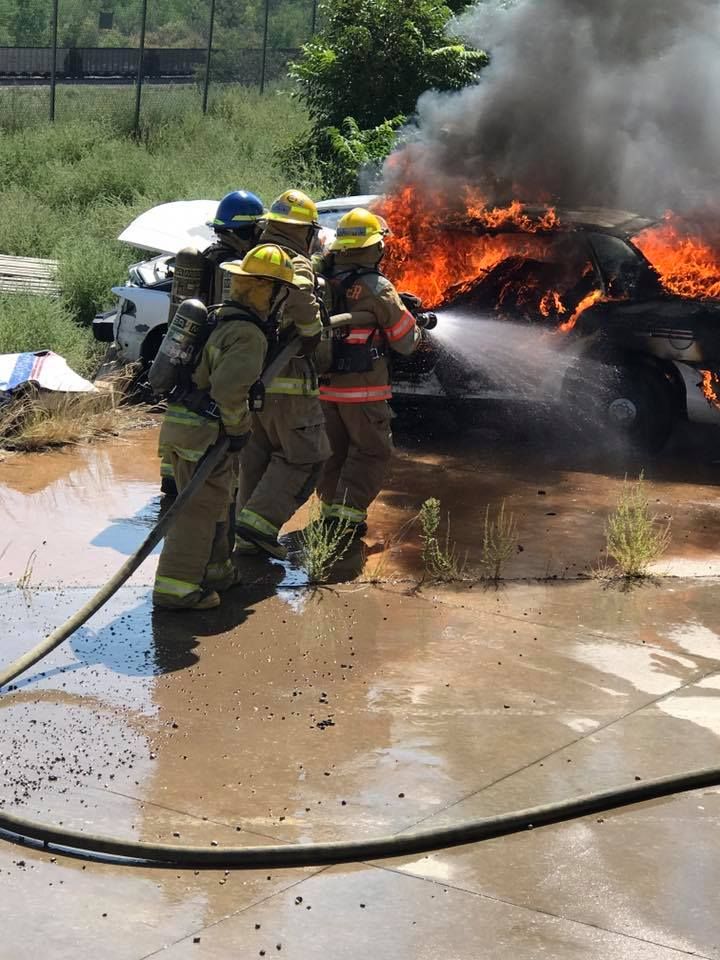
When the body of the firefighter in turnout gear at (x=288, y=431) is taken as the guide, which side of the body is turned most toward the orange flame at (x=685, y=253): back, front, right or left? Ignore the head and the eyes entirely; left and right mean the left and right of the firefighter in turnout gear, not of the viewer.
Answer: front

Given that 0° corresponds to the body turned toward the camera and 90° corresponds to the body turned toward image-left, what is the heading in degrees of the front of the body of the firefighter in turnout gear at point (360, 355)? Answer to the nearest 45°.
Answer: approximately 225°

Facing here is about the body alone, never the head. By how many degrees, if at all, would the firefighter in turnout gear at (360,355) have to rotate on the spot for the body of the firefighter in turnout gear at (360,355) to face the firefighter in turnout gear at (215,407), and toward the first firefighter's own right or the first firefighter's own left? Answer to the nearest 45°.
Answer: approximately 180°

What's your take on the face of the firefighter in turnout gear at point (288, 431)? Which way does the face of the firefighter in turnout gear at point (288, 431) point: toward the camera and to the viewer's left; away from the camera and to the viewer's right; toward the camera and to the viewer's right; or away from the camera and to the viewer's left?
away from the camera and to the viewer's right

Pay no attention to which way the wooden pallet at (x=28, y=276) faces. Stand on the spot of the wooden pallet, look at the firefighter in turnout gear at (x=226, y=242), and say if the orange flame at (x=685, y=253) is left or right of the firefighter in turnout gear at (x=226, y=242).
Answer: left

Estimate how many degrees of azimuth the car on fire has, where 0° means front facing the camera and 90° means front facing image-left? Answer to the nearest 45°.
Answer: approximately 90°

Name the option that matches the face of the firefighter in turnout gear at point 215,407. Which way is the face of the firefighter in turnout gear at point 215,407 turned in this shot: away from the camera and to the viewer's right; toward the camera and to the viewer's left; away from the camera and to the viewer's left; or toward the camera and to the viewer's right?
away from the camera and to the viewer's right

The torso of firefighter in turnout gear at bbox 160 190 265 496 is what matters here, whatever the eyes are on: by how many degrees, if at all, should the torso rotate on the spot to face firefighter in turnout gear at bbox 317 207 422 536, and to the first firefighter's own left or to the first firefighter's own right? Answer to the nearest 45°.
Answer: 0° — they already face them
